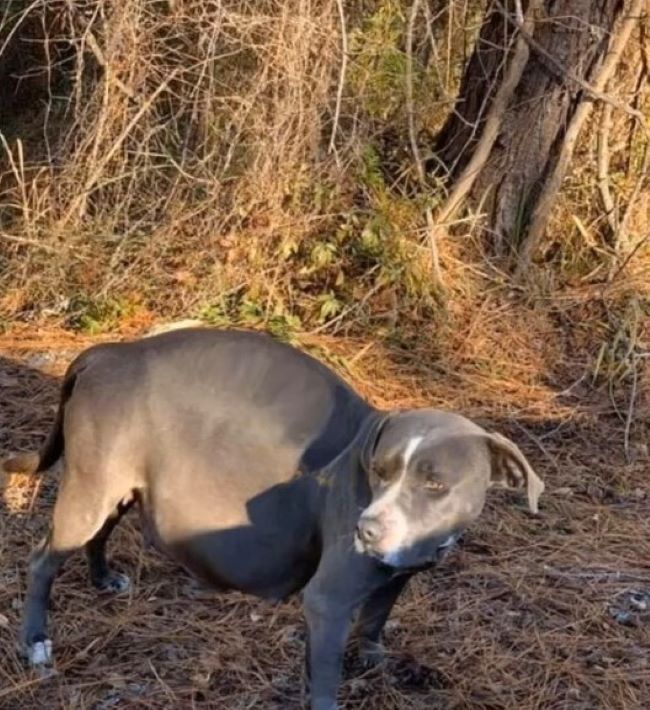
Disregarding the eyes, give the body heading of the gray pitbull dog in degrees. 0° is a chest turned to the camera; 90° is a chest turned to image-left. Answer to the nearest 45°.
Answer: approximately 315°

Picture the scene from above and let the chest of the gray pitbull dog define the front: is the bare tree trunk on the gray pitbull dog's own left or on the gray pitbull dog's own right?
on the gray pitbull dog's own left
